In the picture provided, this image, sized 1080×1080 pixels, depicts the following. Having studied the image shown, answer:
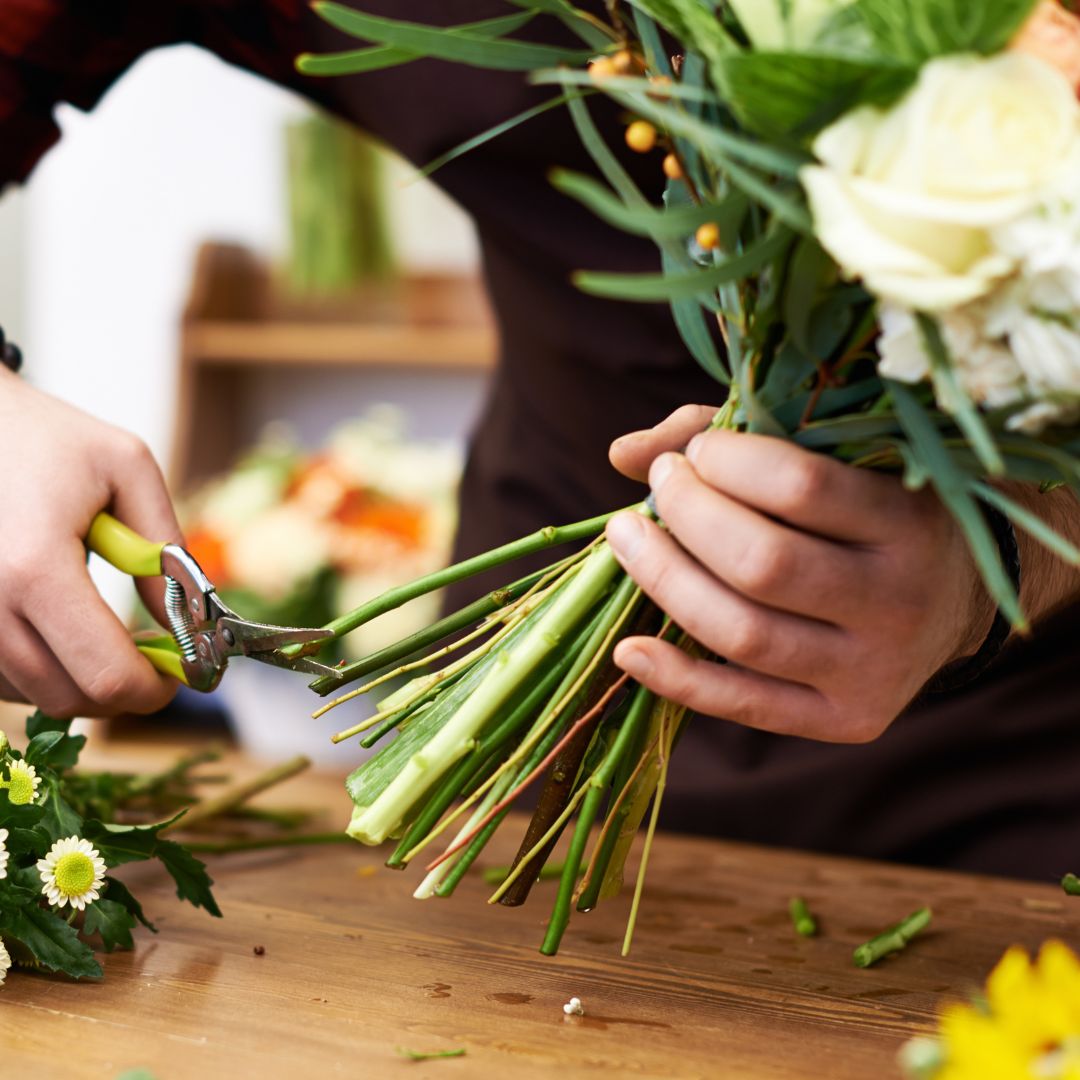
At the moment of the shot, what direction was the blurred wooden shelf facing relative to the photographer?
facing the viewer

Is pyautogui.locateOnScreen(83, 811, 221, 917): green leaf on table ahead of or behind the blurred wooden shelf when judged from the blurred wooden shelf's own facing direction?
ahead

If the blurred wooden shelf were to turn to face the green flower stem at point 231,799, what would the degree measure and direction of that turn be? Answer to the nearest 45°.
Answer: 0° — it already faces it

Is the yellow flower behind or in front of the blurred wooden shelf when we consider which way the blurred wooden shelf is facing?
in front

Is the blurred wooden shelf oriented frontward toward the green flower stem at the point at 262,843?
yes

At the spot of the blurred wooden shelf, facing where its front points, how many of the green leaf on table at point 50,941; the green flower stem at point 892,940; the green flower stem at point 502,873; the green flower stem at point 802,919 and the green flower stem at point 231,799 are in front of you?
5

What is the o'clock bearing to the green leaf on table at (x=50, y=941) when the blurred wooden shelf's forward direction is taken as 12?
The green leaf on table is roughly at 12 o'clock from the blurred wooden shelf.

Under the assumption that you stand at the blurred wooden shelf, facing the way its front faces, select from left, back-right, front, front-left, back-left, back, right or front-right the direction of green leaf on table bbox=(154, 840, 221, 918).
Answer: front

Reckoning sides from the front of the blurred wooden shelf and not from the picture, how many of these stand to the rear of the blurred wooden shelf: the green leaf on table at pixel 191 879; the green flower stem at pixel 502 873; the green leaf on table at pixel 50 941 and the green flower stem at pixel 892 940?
0

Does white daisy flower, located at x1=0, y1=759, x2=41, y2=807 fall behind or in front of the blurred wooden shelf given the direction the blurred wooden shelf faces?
in front

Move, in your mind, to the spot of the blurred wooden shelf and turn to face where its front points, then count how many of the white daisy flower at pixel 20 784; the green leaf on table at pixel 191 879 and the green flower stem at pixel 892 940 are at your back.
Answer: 0

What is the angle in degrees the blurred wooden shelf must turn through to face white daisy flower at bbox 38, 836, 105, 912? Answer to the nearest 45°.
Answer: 0° — it already faces it

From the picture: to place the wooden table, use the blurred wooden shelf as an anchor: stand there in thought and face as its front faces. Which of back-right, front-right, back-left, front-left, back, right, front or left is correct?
front

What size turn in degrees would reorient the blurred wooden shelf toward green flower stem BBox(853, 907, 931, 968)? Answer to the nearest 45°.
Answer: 0° — it already faces it
